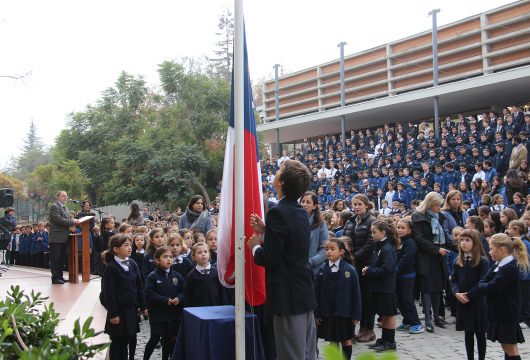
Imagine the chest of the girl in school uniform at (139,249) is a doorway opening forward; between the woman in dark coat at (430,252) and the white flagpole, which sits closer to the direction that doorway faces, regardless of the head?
the white flagpole

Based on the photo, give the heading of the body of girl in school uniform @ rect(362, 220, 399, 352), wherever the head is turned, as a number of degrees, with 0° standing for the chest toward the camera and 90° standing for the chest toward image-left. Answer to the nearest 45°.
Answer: approximately 90°

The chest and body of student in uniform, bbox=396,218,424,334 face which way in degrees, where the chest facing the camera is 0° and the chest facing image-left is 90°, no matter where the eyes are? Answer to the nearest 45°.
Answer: approximately 90°

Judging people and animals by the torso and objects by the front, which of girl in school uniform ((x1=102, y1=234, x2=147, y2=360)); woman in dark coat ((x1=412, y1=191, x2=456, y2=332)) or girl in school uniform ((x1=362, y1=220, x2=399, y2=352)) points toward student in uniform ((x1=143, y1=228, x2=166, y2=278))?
girl in school uniform ((x1=362, y1=220, x2=399, y2=352))

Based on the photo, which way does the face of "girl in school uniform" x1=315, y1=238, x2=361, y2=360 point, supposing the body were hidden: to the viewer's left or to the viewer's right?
to the viewer's left

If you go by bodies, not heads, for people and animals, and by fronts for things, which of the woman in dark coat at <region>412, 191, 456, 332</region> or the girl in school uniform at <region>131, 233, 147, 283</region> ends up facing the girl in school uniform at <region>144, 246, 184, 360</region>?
the girl in school uniform at <region>131, 233, 147, 283</region>

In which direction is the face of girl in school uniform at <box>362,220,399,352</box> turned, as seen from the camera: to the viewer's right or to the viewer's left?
to the viewer's left
